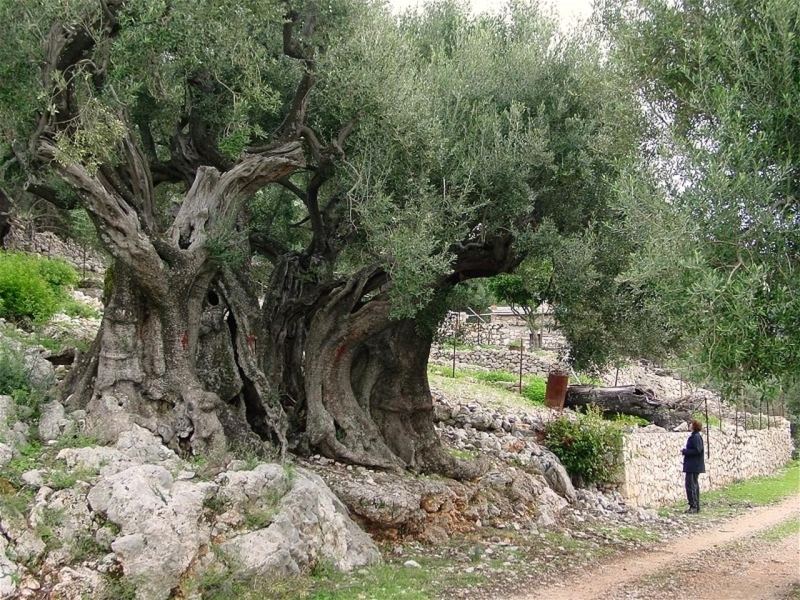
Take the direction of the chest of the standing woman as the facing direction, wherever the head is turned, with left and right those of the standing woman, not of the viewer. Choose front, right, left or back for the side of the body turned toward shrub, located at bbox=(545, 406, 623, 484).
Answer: front

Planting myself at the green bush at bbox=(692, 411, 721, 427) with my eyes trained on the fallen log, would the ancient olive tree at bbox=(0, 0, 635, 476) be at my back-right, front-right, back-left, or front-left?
front-left

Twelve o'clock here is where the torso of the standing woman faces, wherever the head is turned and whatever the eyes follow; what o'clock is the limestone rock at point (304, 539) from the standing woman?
The limestone rock is roughly at 10 o'clock from the standing woman.

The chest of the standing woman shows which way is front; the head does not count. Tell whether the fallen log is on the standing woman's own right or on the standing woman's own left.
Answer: on the standing woman's own right

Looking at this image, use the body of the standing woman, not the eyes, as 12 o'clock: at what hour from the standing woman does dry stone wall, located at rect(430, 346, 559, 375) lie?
The dry stone wall is roughly at 2 o'clock from the standing woman.

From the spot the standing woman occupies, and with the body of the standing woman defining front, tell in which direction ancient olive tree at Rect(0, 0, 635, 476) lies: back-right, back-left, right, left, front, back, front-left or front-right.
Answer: front-left

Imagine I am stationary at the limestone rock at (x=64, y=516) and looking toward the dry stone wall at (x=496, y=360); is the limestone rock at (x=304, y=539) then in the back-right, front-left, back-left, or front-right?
front-right

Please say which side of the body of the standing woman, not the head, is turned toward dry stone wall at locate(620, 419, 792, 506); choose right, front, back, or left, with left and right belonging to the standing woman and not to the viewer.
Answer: right

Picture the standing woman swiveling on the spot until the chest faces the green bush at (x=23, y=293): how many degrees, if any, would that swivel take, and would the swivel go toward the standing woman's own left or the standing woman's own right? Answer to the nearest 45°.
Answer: approximately 45° to the standing woman's own left

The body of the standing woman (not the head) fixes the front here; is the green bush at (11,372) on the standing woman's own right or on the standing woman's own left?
on the standing woman's own left

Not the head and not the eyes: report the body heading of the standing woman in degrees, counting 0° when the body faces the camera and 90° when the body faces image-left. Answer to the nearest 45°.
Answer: approximately 90°

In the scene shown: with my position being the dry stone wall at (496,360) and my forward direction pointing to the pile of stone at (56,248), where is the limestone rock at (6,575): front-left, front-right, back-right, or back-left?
front-left

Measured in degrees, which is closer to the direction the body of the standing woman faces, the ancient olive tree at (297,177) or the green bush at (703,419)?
the ancient olive tree

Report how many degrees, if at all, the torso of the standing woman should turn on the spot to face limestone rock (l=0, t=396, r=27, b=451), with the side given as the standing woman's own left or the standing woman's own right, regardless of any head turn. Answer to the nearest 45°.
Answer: approximately 45° to the standing woman's own left
